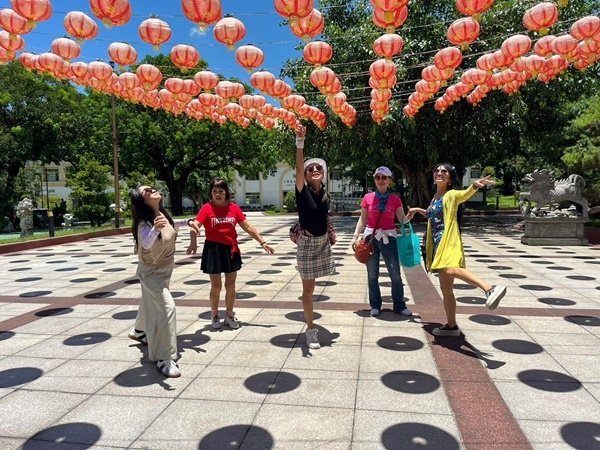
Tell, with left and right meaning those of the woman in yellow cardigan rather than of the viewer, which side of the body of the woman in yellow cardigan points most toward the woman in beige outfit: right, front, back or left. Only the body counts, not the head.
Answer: front

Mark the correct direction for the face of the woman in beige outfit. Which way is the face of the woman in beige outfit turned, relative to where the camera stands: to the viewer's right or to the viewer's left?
to the viewer's right

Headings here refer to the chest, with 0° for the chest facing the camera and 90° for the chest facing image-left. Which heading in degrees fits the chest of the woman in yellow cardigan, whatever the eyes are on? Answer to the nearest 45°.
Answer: approximately 45°

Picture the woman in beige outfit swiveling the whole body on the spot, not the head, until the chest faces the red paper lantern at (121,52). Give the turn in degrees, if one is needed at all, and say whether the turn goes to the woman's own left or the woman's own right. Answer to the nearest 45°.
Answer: approximately 135° to the woman's own left

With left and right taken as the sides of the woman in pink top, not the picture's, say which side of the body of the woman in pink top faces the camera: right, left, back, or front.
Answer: front

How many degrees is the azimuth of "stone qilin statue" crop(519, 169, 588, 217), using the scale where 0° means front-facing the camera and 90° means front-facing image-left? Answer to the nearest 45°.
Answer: approximately 90°

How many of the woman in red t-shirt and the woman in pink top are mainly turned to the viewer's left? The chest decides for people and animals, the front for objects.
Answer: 0
